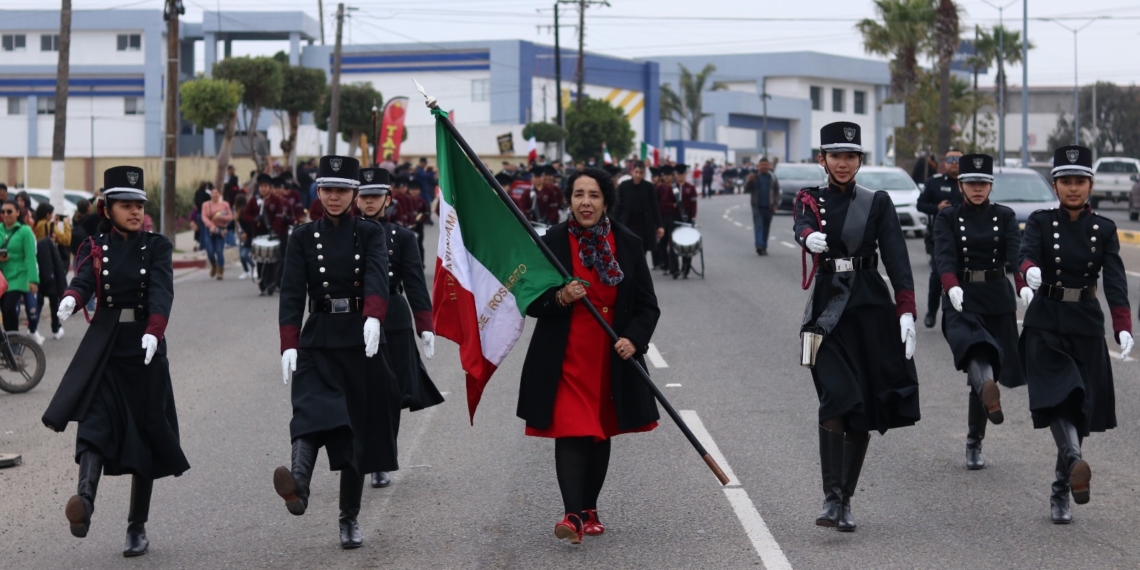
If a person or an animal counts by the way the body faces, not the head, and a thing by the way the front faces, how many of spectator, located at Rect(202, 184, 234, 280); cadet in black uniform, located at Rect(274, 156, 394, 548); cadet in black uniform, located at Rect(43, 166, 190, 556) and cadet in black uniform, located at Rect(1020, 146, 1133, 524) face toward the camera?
4

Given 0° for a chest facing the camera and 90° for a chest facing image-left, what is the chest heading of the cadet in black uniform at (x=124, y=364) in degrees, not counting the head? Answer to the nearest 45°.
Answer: approximately 0°

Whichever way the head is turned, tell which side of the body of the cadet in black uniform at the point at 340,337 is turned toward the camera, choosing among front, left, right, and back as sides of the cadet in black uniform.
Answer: front

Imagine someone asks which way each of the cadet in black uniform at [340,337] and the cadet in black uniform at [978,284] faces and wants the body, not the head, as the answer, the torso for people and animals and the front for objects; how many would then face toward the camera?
2

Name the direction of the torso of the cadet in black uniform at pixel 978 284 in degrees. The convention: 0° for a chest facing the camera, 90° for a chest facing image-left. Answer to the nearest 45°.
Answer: approximately 0°

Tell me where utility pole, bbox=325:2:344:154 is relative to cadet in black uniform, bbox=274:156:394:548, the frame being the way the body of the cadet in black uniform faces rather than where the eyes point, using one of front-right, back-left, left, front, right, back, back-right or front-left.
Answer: back

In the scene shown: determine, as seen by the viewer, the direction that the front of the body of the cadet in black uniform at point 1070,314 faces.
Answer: toward the camera

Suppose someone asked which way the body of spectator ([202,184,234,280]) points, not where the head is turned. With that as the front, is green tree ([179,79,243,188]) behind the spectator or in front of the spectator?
behind

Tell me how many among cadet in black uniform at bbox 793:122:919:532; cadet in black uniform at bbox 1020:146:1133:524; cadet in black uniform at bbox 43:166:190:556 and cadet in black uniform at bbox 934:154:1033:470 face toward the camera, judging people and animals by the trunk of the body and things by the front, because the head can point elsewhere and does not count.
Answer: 4

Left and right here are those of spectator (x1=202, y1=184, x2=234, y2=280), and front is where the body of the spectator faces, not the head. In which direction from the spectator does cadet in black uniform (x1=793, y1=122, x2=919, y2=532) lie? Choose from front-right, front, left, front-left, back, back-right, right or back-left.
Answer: front

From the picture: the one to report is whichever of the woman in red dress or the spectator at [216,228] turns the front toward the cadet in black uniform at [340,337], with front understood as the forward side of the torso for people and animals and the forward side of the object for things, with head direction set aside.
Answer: the spectator

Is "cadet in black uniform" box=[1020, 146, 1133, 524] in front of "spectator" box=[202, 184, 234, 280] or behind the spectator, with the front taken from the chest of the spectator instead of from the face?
in front
